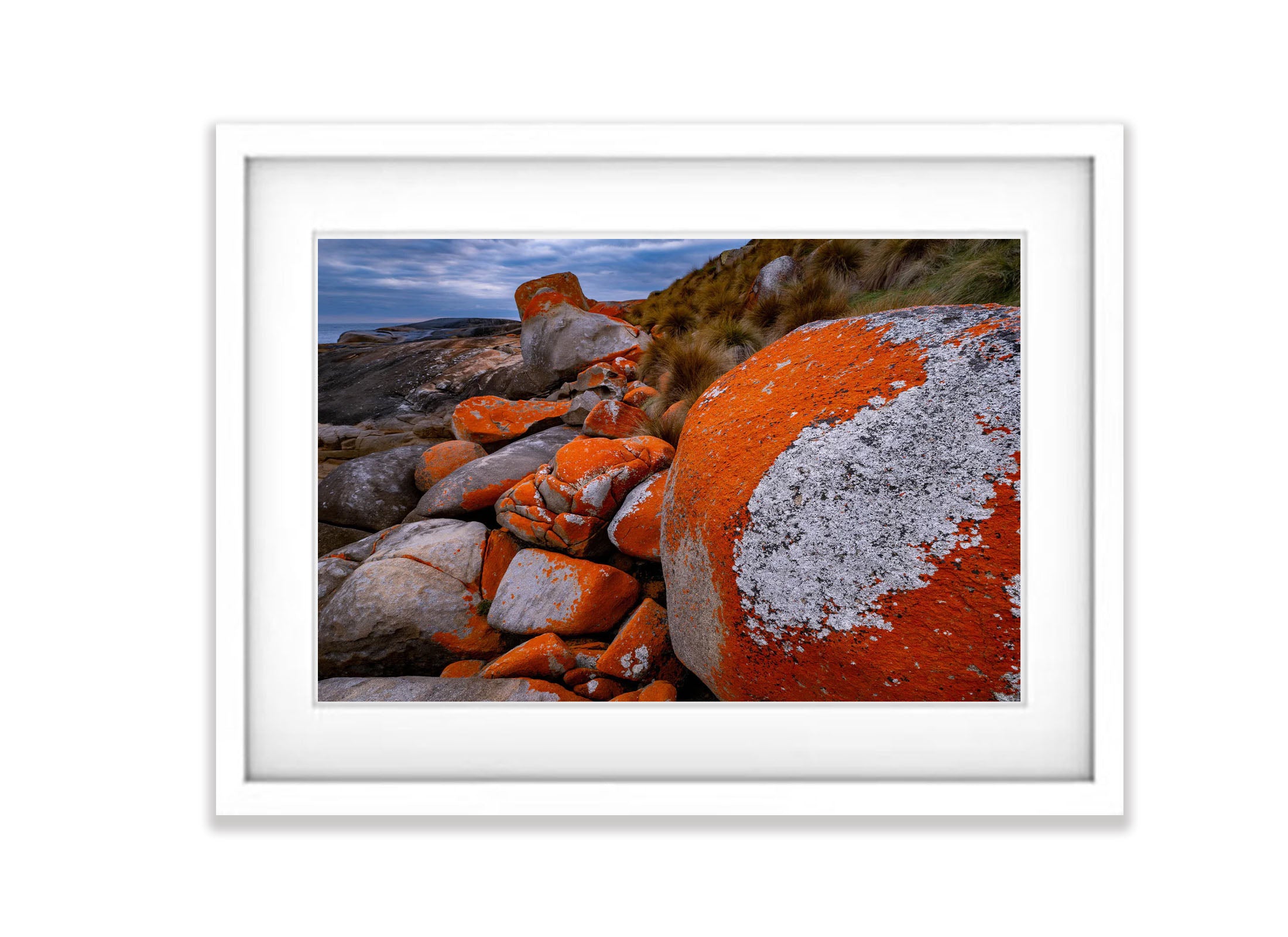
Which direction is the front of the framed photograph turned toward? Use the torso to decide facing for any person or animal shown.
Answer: toward the camera
